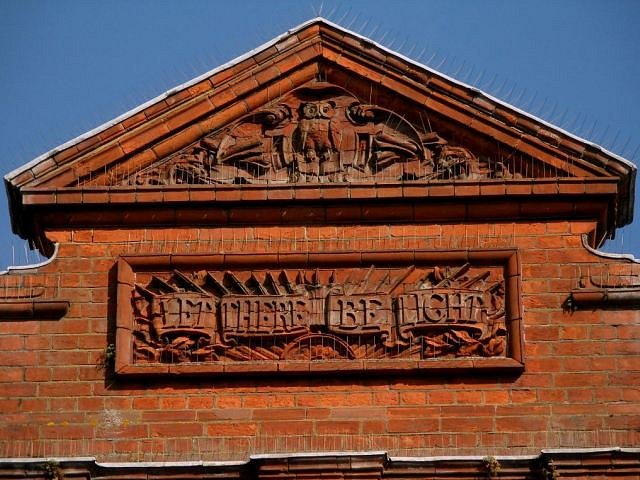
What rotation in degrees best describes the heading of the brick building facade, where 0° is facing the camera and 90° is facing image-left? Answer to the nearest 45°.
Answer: approximately 0°
